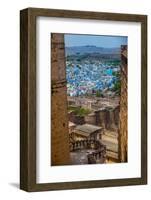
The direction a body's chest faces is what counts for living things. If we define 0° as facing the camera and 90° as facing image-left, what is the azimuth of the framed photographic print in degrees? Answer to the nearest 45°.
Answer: approximately 315°
